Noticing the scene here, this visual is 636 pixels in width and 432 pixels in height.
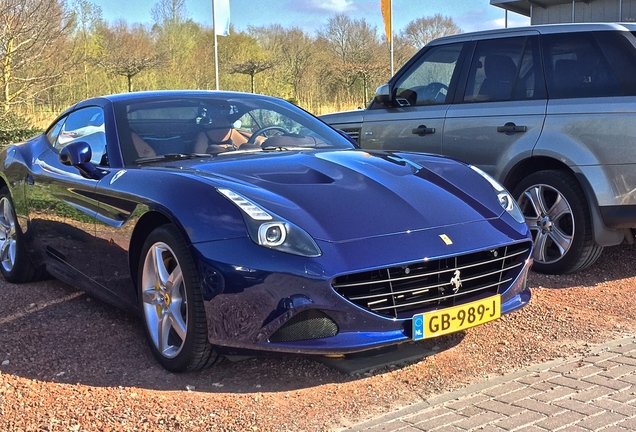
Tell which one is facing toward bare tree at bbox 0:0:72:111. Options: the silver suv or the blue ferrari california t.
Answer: the silver suv

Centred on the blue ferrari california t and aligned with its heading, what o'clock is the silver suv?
The silver suv is roughly at 9 o'clock from the blue ferrari california t.

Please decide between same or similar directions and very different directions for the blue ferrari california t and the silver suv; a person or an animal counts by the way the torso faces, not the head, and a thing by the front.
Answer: very different directions

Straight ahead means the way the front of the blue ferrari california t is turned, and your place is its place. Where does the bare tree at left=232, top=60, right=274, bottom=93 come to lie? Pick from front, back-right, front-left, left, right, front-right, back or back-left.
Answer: back-left

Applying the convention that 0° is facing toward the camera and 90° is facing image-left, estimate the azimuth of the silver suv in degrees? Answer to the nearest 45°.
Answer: approximately 135°

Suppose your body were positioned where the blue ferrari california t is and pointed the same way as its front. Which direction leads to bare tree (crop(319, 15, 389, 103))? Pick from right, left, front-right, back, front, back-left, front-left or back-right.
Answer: back-left

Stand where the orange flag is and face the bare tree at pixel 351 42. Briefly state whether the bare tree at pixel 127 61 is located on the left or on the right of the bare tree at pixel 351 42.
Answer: left

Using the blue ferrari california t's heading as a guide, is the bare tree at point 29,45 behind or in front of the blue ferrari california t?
behind
